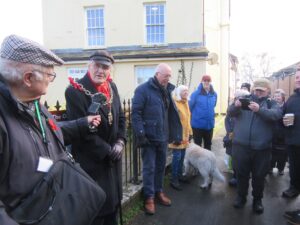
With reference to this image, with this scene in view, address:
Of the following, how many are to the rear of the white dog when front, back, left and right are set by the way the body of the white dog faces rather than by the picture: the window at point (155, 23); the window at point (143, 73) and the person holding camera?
1

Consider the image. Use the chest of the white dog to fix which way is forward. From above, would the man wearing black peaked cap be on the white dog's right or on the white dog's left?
on the white dog's left

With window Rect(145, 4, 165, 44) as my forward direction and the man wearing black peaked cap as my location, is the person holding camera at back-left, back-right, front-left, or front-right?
front-right

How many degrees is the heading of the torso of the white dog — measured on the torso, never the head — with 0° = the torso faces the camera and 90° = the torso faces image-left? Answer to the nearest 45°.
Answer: approximately 135°

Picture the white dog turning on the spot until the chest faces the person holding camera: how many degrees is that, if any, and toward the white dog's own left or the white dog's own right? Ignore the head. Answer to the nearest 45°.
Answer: approximately 180°

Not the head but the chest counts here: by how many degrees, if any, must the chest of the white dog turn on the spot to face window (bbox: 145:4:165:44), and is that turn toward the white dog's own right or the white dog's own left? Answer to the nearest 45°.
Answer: approximately 45° to the white dog's own right

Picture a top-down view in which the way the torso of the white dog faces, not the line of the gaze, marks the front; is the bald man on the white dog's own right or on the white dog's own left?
on the white dog's own left

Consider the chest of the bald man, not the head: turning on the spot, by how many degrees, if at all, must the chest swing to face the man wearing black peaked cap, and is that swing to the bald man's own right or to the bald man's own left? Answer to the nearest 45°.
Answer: approximately 45° to the bald man's own right

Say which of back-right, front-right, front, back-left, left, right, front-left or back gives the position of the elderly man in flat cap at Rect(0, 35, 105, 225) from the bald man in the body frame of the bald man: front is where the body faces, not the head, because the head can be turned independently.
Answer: front-right

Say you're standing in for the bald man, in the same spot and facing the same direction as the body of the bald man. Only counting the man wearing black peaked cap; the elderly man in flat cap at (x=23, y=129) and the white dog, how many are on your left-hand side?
1

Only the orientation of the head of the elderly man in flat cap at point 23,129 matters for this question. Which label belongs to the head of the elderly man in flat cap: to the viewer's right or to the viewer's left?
to the viewer's right
